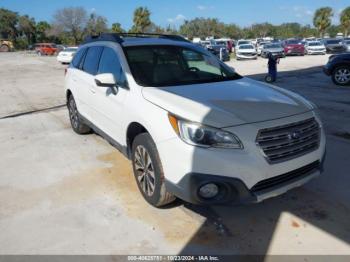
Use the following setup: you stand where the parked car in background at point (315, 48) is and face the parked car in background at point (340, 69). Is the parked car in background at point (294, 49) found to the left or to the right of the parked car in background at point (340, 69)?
right

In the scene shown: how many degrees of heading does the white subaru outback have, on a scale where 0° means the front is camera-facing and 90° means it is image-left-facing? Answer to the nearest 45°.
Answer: approximately 315°

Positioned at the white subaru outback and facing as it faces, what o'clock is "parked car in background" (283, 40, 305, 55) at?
The parked car in background is roughly at 8 o'clock from the white subaru outback.

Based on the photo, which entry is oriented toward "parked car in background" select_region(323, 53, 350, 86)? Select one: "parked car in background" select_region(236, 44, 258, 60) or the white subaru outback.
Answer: "parked car in background" select_region(236, 44, 258, 60)

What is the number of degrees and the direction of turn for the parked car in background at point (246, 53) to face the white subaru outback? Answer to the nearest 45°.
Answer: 0° — it already faces it

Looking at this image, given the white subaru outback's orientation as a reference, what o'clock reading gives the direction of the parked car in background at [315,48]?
The parked car in background is roughly at 8 o'clock from the white subaru outback.

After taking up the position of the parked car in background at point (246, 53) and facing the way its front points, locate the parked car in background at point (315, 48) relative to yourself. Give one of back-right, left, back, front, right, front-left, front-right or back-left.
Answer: back-left

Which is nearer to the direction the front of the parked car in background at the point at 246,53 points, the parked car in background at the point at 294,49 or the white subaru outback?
the white subaru outback
